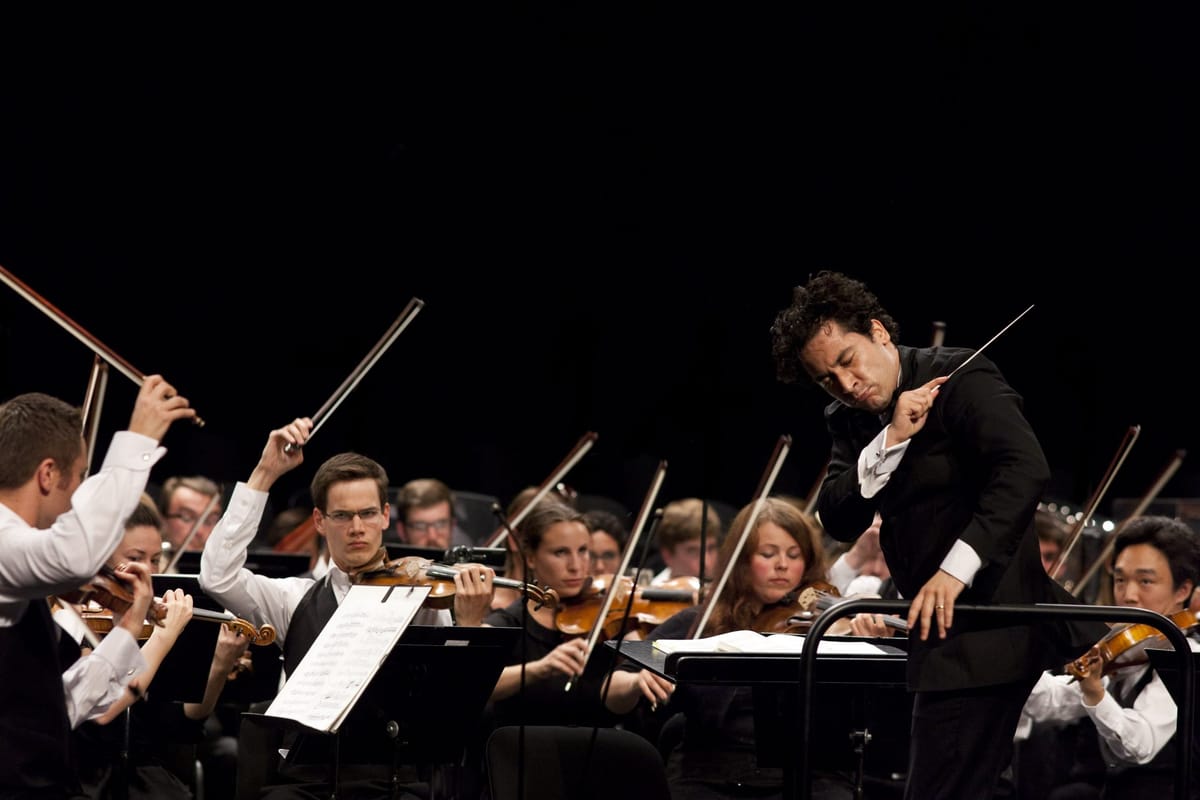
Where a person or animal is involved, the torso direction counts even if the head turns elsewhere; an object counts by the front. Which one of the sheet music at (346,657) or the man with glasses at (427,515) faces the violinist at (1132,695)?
the man with glasses

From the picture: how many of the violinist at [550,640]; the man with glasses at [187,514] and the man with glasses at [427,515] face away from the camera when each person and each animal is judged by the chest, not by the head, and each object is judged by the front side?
0

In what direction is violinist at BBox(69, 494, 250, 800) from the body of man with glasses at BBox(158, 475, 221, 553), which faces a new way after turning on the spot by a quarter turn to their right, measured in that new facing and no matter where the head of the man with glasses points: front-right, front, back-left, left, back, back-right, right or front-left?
front-left

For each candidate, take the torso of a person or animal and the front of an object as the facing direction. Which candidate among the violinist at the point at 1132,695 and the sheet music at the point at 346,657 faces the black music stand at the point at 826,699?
the violinist

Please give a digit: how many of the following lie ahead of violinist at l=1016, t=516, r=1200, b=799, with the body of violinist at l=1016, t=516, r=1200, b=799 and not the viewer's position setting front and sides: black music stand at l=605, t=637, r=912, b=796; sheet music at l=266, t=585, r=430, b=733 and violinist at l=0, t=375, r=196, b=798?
3

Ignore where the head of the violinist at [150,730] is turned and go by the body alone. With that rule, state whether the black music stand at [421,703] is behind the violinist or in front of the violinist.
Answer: in front

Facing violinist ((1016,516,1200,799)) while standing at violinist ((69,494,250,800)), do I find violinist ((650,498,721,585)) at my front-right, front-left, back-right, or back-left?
front-left

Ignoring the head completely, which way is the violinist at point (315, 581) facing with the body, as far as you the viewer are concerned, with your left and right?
facing the viewer and to the right of the viewer

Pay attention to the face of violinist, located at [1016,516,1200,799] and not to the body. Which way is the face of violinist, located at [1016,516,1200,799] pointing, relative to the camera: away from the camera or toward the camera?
toward the camera

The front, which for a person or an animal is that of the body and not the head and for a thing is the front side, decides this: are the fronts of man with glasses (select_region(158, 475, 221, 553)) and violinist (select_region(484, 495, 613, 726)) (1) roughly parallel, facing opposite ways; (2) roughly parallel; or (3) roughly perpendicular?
roughly parallel
